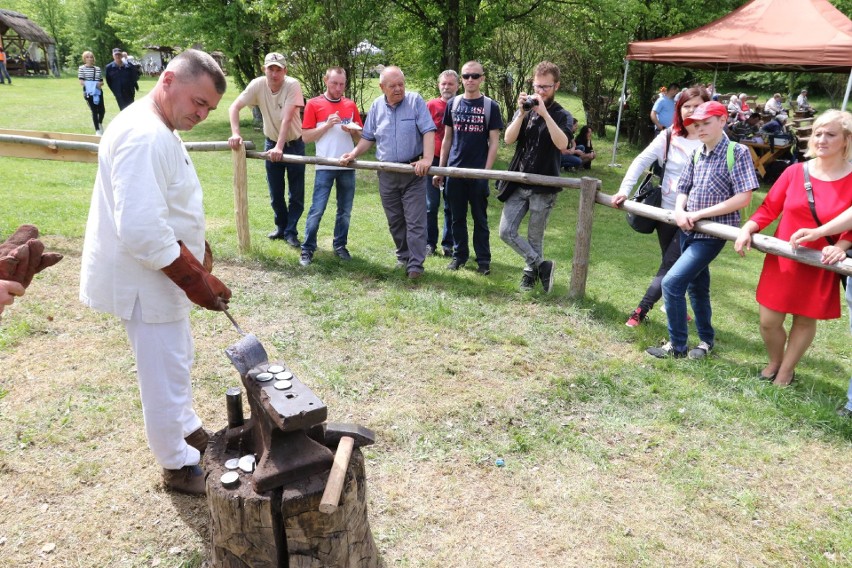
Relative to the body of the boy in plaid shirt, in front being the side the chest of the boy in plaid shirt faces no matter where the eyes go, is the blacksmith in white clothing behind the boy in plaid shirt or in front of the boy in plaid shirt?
in front

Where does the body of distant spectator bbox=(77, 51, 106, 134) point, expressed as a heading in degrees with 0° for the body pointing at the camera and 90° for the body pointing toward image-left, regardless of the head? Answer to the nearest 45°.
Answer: approximately 0°

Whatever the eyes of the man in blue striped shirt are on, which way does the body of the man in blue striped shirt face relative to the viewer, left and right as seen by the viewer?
facing the viewer

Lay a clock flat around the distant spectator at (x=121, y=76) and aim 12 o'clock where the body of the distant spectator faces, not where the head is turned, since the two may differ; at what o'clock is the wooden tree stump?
The wooden tree stump is roughly at 12 o'clock from the distant spectator.

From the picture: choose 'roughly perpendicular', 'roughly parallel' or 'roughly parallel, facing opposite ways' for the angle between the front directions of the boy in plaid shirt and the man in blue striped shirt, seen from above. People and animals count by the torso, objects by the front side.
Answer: roughly perpendicular

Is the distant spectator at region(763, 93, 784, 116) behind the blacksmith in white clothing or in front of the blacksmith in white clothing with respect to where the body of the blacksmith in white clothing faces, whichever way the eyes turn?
in front

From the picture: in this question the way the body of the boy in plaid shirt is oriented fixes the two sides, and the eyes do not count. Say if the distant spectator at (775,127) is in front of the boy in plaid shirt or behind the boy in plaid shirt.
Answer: behind

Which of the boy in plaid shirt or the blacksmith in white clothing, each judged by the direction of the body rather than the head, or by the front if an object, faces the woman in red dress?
the blacksmith in white clothing

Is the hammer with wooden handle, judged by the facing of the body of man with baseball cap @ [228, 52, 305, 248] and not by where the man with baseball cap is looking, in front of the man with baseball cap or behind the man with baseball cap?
in front

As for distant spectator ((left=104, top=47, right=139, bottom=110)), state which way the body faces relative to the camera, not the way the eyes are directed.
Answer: toward the camera

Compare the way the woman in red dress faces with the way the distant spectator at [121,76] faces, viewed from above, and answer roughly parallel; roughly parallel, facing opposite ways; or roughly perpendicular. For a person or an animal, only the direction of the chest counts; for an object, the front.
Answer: roughly perpendicular

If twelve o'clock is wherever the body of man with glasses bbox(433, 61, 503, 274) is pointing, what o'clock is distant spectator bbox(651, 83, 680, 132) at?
The distant spectator is roughly at 7 o'clock from the man with glasses.

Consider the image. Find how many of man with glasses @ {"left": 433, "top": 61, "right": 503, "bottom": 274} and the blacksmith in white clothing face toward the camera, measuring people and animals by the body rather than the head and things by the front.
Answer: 1

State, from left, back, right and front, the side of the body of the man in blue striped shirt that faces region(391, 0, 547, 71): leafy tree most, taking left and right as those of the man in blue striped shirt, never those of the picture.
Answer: back

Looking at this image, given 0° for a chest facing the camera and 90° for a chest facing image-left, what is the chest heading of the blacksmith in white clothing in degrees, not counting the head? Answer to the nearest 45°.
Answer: approximately 270°
